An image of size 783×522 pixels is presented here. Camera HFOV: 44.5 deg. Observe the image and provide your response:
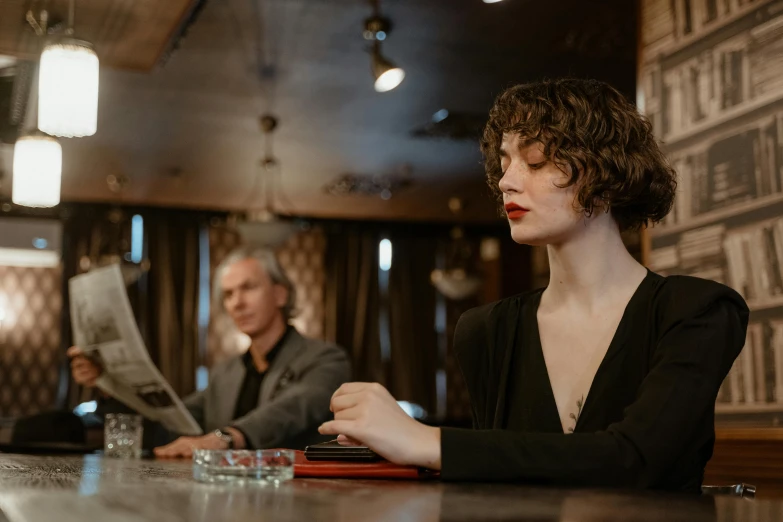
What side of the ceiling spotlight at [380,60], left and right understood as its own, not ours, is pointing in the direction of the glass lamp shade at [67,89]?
right

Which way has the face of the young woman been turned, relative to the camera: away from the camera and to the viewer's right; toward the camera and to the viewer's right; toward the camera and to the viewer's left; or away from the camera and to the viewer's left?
toward the camera and to the viewer's left

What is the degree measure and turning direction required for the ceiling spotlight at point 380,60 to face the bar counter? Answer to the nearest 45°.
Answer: approximately 45° to its right

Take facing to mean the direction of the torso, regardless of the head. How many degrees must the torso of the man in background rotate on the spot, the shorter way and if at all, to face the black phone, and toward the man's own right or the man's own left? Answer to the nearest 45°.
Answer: approximately 45° to the man's own left

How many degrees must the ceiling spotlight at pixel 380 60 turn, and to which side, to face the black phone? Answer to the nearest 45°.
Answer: approximately 45° to its right

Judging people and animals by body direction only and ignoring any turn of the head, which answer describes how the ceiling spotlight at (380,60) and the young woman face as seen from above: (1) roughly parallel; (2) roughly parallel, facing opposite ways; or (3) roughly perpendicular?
roughly perpendicular

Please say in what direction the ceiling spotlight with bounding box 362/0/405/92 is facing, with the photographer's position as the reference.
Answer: facing the viewer and to the right of the viewer

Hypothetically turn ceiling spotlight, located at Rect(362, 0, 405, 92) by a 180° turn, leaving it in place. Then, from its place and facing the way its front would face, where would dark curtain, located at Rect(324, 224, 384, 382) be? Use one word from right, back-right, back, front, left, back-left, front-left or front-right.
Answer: front-right

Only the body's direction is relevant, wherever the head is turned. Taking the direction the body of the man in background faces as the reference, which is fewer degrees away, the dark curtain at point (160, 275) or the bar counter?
the bar counter
